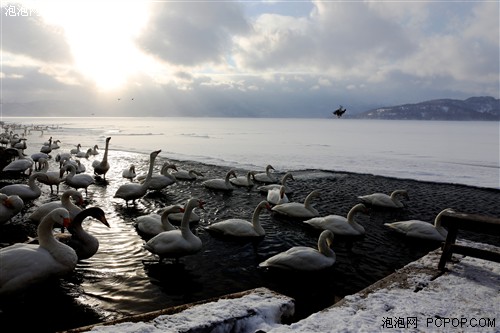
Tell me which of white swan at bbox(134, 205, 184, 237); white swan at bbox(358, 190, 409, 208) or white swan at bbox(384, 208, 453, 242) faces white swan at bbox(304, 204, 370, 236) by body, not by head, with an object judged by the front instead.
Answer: white swan at bbox(134, 205, 184, 237)

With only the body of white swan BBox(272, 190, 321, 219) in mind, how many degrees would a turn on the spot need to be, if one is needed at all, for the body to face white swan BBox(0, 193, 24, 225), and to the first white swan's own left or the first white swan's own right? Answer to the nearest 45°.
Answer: approximately 135° to the first white swan's own right

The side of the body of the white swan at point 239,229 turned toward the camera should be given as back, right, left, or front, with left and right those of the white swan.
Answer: right

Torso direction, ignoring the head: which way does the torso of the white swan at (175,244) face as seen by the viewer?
to the viewer's right

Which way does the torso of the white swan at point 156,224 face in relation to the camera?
to the viewer's right

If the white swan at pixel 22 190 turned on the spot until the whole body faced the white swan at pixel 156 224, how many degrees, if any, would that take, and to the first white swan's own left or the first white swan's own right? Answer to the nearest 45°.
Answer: approximately 45° to the first white swan's own right

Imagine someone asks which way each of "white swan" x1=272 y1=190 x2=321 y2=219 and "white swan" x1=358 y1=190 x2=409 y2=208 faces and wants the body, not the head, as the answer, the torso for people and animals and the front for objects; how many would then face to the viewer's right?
2

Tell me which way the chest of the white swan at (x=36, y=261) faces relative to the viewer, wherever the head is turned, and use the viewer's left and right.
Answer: facing to the right of the viewer

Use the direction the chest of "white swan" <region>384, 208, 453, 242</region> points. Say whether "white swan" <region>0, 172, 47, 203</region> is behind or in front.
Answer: behind

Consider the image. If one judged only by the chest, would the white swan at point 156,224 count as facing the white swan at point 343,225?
yes

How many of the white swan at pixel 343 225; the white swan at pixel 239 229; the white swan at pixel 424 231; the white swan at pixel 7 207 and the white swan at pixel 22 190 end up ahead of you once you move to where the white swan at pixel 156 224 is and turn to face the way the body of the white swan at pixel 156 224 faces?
3
